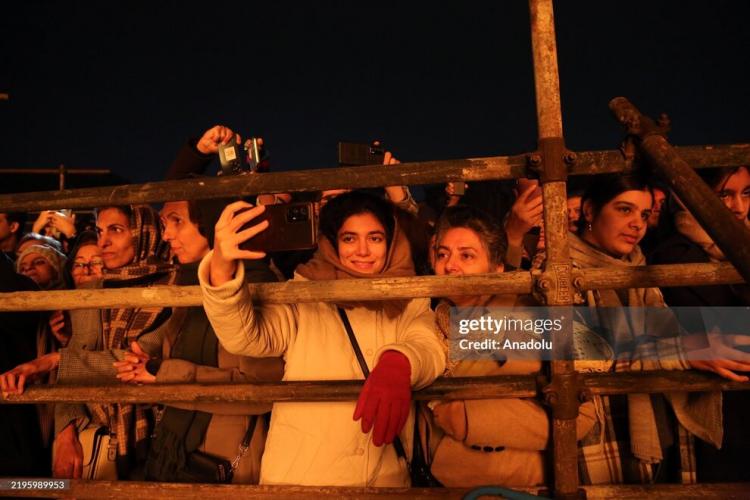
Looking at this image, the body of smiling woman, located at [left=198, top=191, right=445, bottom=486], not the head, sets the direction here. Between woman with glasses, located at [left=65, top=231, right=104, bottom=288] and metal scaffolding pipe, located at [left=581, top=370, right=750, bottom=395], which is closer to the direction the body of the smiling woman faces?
the metal scaffolding pipe

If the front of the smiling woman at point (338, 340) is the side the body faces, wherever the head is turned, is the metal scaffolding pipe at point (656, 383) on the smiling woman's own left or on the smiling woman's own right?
on the smiling woman's own left

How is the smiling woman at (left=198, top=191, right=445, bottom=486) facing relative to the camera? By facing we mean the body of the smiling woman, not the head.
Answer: toward the camera

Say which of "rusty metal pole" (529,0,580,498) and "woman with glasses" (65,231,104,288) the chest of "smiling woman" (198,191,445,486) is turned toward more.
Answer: the rusty metal pole

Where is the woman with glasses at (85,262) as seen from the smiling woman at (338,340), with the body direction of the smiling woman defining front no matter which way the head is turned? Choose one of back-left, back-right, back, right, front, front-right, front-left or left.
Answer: back-right

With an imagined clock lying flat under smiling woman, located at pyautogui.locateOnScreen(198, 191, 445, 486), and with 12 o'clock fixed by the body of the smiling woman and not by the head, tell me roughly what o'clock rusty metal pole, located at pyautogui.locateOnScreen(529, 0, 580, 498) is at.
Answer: The rusty metal pole is roughly at 10 o'clock from the smiling woman.
